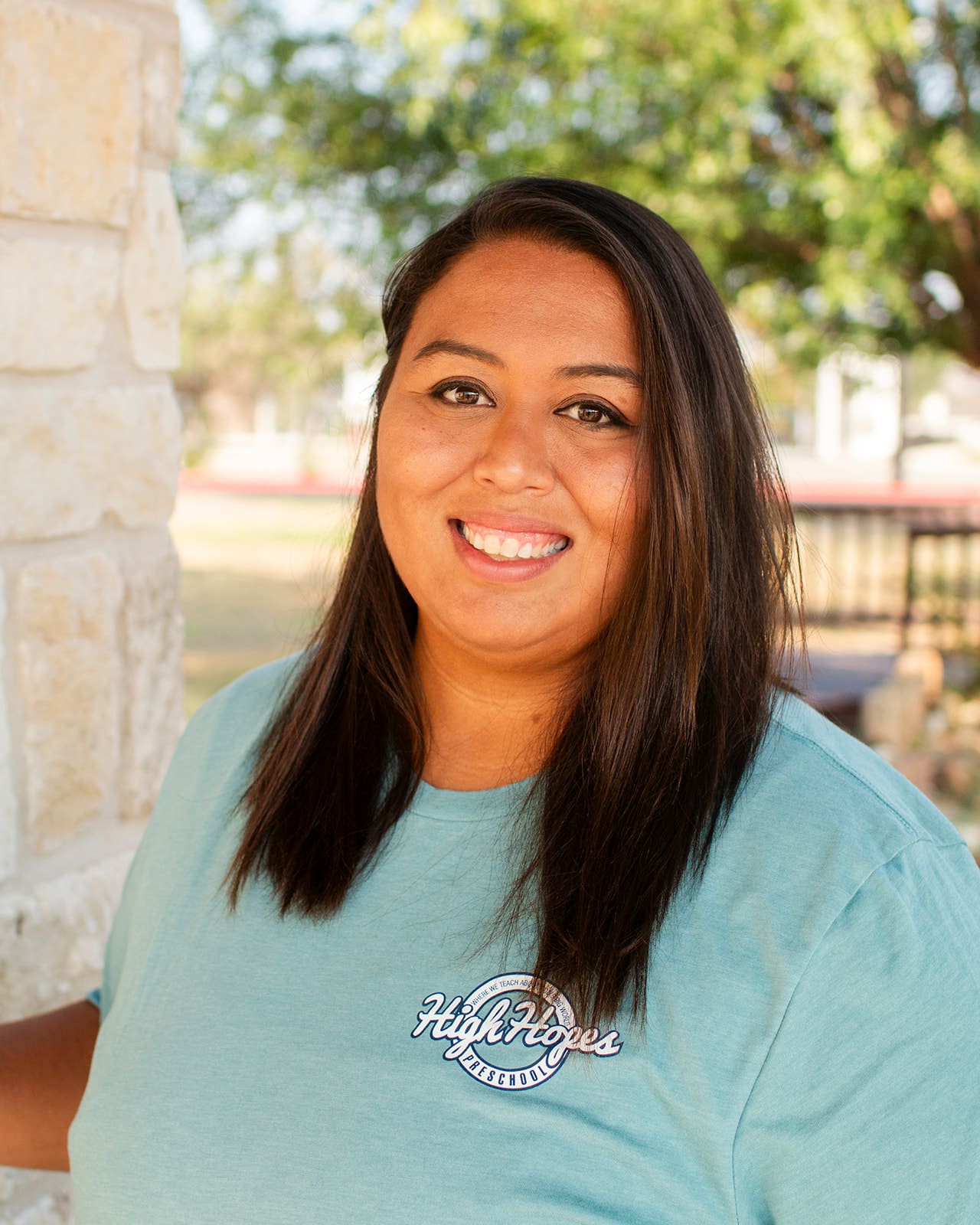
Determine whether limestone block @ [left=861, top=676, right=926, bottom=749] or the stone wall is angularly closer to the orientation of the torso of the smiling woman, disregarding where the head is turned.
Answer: the stone wall

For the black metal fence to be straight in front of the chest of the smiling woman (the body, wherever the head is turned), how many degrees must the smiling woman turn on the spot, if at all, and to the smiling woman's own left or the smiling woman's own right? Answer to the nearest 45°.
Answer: approximately 135° to the smiling woman's own right

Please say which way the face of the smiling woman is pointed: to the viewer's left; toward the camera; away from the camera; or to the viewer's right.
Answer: toward the camera

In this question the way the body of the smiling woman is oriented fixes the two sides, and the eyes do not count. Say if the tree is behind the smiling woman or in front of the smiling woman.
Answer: behind

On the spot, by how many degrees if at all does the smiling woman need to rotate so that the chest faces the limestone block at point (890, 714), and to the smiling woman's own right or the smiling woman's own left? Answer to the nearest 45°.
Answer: approximately 135° to the smiling woman's own right

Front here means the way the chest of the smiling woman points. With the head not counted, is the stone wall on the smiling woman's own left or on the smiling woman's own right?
on the smiling woman's own right

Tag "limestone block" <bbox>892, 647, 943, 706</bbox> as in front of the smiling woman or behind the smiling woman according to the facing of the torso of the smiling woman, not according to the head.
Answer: behind

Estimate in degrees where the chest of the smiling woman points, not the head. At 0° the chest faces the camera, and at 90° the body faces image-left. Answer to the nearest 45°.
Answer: approximately 45°
